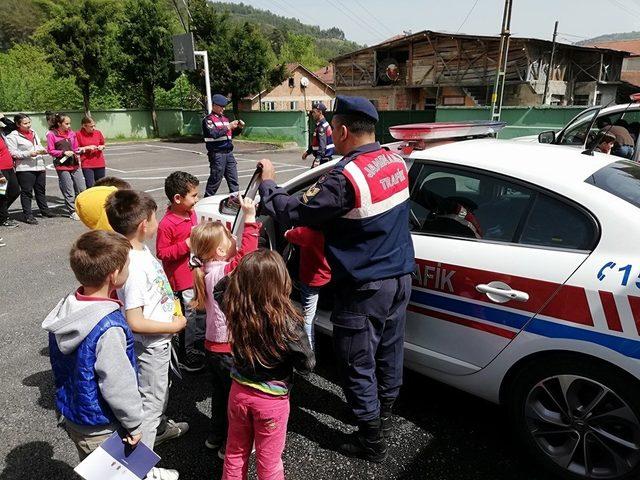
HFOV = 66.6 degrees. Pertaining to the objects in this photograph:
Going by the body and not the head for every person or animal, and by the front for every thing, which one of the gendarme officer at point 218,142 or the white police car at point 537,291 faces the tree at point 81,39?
the white police car

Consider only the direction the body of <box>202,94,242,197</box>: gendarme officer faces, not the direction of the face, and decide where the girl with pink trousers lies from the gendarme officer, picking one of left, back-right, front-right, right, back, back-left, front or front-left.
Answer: front-right

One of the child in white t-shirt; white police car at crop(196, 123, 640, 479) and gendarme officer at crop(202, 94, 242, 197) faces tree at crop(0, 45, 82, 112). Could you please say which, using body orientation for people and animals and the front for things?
the white police car

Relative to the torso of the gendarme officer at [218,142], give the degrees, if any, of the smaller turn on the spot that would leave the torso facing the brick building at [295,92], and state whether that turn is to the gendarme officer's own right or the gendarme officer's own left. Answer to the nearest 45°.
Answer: approximately 135° to the gendarme officer's own left

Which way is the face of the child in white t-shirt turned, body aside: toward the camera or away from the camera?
away from the camera

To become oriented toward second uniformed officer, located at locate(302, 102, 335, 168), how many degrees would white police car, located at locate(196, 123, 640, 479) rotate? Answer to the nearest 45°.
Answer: approximately 45° to its right

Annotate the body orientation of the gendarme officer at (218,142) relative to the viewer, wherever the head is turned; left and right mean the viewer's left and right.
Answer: facing the viewer and to the right of the viewer

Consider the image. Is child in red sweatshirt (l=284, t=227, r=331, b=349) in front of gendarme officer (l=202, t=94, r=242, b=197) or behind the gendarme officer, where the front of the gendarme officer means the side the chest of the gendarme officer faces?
in front

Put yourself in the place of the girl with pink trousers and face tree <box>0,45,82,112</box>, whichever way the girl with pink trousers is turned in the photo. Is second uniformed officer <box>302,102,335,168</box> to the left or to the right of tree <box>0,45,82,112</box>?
right

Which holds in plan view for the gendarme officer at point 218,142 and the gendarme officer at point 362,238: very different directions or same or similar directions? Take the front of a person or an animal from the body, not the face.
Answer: very different directions

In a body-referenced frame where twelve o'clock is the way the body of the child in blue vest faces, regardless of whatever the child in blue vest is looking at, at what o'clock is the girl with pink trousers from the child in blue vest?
The girl with pink trousers is roughly at 2 o'clock from the child in blue vest.

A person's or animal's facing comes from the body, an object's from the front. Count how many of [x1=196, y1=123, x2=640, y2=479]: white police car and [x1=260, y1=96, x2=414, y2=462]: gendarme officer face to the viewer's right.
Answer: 0

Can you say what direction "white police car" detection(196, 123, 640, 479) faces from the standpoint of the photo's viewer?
facing away from the viewer and to the left of the viewer

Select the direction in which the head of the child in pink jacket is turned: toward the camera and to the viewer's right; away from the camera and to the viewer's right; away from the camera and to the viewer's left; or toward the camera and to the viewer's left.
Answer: away from the camera and to the viewer's right

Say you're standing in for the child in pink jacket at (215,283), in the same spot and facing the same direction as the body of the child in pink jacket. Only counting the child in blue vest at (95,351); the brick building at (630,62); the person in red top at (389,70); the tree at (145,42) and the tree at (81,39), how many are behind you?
1

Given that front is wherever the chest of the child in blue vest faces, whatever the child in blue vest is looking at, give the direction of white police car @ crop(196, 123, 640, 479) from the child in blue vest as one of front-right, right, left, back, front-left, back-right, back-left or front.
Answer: front-right
